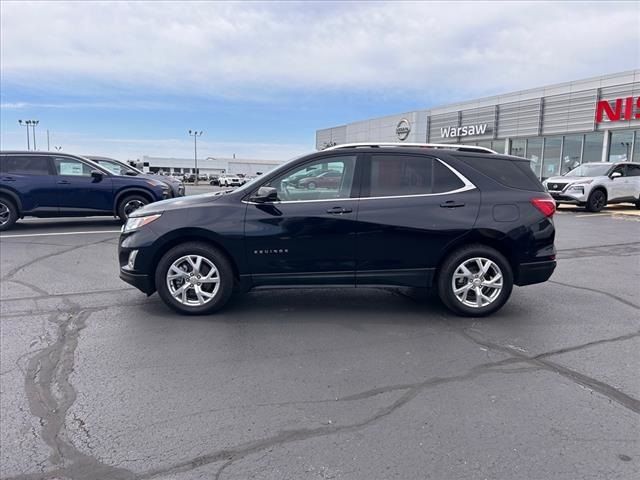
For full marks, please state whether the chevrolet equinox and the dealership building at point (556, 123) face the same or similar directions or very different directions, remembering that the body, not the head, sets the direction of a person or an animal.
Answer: same or similar directions

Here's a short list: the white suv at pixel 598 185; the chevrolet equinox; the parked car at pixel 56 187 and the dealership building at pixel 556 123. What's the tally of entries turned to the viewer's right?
1

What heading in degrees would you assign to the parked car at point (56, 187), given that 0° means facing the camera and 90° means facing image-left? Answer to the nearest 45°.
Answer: approximately 270°

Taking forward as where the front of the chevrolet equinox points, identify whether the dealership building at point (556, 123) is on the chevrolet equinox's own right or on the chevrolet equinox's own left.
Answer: on the chevrolet equinox's own right

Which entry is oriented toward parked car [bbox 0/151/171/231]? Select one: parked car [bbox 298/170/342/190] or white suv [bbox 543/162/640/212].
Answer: the white suv

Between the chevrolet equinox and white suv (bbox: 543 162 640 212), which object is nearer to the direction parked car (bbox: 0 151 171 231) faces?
the white suv

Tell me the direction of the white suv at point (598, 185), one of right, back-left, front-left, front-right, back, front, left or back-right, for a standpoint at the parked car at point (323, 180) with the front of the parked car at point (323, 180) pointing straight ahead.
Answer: back

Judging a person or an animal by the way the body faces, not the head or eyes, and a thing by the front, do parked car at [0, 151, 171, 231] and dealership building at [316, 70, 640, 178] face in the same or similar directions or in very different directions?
very different directions

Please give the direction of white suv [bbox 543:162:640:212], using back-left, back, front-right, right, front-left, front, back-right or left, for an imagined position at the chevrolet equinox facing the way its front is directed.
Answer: back-right

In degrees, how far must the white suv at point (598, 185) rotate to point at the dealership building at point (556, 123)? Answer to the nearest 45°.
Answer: approximately 135° to its right

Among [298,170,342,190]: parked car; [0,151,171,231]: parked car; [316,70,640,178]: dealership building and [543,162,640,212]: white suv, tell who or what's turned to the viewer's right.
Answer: [0,151,171,231]: parked car

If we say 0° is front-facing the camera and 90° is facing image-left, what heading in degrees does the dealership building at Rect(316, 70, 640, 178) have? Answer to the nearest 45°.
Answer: approximately 45°

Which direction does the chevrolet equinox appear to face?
to the viewer's left

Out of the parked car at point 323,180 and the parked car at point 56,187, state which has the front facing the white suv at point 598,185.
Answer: the parked car at point 56,187

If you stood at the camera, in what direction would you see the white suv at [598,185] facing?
facing the viewer and to the left of the viewer
